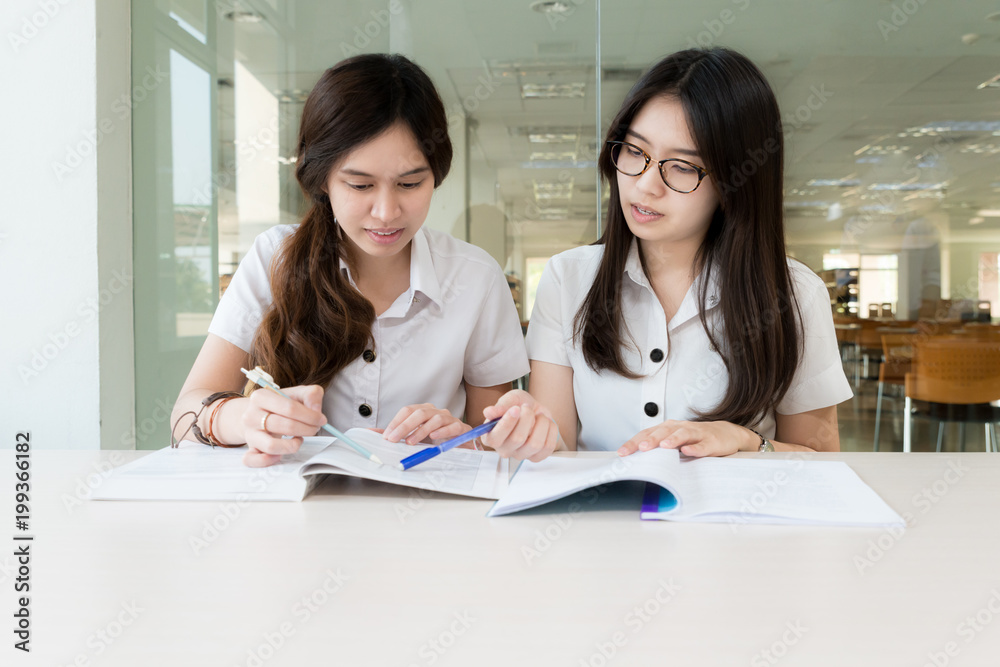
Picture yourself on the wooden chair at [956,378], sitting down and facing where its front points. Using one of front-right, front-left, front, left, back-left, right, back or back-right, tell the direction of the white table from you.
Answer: back

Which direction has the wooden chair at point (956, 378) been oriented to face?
away from the camera

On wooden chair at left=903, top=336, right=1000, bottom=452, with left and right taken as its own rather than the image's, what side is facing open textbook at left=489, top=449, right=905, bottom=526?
back

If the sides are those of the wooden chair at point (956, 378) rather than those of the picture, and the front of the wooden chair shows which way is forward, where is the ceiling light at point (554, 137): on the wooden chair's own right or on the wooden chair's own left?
on the wooden chair's own left

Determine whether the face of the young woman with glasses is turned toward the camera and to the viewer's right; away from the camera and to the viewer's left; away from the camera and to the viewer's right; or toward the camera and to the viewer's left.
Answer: toward the camera and to the viewer's left

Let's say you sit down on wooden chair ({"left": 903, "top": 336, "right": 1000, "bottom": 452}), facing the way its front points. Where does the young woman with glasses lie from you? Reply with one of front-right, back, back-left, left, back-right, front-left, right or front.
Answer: back
